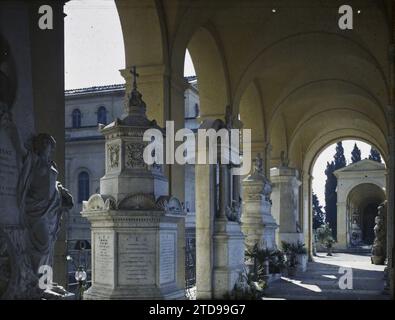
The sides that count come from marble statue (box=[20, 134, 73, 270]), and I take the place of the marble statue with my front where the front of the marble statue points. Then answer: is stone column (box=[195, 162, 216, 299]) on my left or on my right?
on my left

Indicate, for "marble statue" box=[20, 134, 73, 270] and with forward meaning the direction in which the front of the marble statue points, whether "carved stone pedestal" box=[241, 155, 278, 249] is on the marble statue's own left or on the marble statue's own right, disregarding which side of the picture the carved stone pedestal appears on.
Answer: on the marble statue's own left

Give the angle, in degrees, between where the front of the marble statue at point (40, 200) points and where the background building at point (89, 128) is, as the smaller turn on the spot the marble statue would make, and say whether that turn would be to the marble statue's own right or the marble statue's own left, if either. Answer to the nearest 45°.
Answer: approximately 135° to the marble statue's own left

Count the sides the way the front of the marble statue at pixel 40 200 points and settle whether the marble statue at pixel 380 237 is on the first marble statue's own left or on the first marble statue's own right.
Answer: on the first marble statue's own left

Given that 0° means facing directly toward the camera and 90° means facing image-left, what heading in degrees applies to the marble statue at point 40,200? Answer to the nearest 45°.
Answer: approximately 315°

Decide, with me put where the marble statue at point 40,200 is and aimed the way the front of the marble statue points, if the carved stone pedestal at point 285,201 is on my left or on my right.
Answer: on my left
